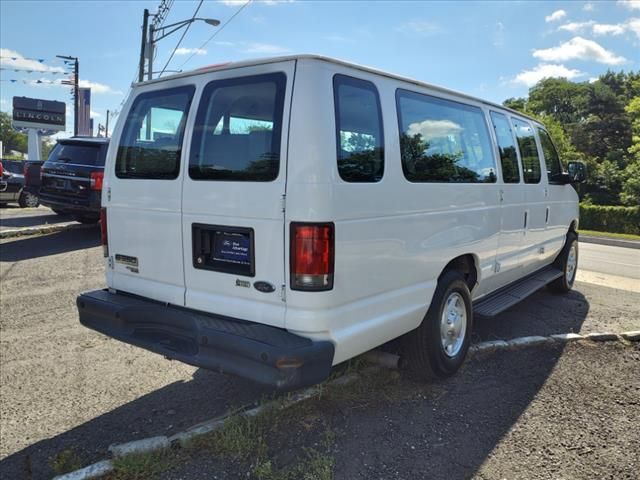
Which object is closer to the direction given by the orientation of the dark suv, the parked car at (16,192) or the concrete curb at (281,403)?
the parked car

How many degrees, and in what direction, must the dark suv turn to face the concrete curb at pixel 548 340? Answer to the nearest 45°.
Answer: approximately 90° to its right

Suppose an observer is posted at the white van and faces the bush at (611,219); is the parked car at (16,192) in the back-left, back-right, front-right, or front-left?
front-left

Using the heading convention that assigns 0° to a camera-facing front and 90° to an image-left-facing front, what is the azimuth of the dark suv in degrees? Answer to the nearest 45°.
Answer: approximately 225°

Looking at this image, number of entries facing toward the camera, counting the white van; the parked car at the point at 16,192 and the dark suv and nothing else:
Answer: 0

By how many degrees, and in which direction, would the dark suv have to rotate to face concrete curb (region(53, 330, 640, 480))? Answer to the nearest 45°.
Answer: approximately 135° to its right

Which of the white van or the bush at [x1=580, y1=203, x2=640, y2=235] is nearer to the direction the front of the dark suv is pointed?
the bush

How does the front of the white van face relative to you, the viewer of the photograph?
facing away from the viewer and to the right of the viewer

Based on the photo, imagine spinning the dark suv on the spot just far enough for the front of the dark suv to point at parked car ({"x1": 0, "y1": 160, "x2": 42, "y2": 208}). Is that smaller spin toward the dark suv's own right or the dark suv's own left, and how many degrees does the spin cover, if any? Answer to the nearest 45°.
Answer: approximately 45° to the dark suv's own left

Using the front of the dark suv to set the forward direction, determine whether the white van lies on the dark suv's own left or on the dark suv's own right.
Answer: on the dark suv's own right

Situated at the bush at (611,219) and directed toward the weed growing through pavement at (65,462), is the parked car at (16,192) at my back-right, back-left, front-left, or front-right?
front-right
